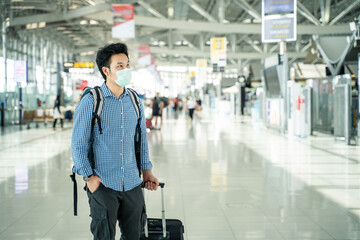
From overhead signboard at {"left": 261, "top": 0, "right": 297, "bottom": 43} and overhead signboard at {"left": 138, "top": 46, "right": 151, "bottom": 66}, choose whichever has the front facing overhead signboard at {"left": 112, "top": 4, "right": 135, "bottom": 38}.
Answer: overhead signboard at {"left": 138, "top": 46, "right": 151, "bottom": 66}

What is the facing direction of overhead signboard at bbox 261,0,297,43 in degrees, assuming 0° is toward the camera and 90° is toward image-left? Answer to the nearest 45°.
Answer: approximately 0°

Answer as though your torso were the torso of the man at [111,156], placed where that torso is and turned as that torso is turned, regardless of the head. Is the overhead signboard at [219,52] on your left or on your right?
on your left

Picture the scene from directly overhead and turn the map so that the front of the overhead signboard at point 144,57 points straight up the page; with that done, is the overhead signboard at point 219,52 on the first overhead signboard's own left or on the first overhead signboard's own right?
on the first overhead signboard's own left

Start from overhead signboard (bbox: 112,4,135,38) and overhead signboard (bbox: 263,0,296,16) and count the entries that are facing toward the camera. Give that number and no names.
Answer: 2

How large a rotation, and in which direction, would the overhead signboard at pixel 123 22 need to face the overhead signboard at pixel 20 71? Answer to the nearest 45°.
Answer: approximately 135° to its right

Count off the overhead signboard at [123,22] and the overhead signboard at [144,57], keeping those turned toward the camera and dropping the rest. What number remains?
2

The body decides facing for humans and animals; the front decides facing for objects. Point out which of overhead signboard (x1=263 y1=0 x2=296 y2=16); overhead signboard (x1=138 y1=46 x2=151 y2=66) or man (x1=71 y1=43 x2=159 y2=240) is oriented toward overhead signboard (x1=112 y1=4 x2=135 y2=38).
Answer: overhead signboard (x1=138 y1=46 x2=151 y2=66)

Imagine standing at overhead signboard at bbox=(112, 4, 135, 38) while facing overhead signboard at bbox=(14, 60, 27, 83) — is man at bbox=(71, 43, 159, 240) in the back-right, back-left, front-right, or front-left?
back-left

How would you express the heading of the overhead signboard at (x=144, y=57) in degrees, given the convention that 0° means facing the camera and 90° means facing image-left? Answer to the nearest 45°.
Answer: approximately 0°

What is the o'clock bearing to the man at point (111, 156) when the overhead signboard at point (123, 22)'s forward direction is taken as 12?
The man is roughly at 12 o'clock from the overhead signboard.

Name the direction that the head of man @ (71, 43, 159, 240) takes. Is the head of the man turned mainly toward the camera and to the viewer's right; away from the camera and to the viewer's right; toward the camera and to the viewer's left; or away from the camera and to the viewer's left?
toward the camera and to the viewer's right

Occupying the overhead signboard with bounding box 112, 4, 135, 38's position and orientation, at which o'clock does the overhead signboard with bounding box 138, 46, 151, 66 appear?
the overhead signboard with bounding box 138, 46, 151, 66 is roughly at 6 o'clock from the overhead signboard with bounding box 112, 4, 135, 38.
